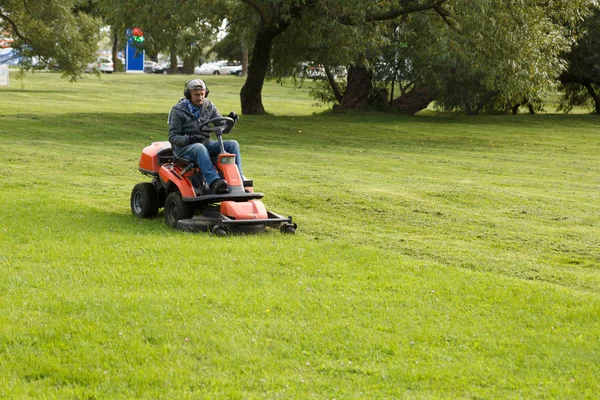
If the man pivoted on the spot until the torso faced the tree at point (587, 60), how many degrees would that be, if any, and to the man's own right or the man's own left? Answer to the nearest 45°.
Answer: approximately 90° to the man's own left

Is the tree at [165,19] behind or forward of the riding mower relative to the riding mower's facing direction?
behind

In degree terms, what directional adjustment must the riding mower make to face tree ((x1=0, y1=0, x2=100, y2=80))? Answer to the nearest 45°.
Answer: approximately 135° to its left

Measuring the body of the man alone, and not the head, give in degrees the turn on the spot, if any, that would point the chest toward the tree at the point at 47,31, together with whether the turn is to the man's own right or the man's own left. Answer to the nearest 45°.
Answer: approximately 135° to the man's own left

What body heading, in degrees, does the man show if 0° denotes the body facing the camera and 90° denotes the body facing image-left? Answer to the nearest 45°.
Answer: approximately 315°

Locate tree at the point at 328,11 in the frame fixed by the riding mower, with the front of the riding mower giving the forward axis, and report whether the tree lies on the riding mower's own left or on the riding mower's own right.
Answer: on the riding mower's own left

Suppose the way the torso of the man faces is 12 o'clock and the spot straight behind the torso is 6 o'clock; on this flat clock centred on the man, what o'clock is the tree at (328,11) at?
The tree is roughly at 8 o'clock from the man.

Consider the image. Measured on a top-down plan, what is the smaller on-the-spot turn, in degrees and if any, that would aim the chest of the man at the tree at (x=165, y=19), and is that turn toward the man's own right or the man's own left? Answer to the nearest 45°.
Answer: approximately 135° to the man's own left
